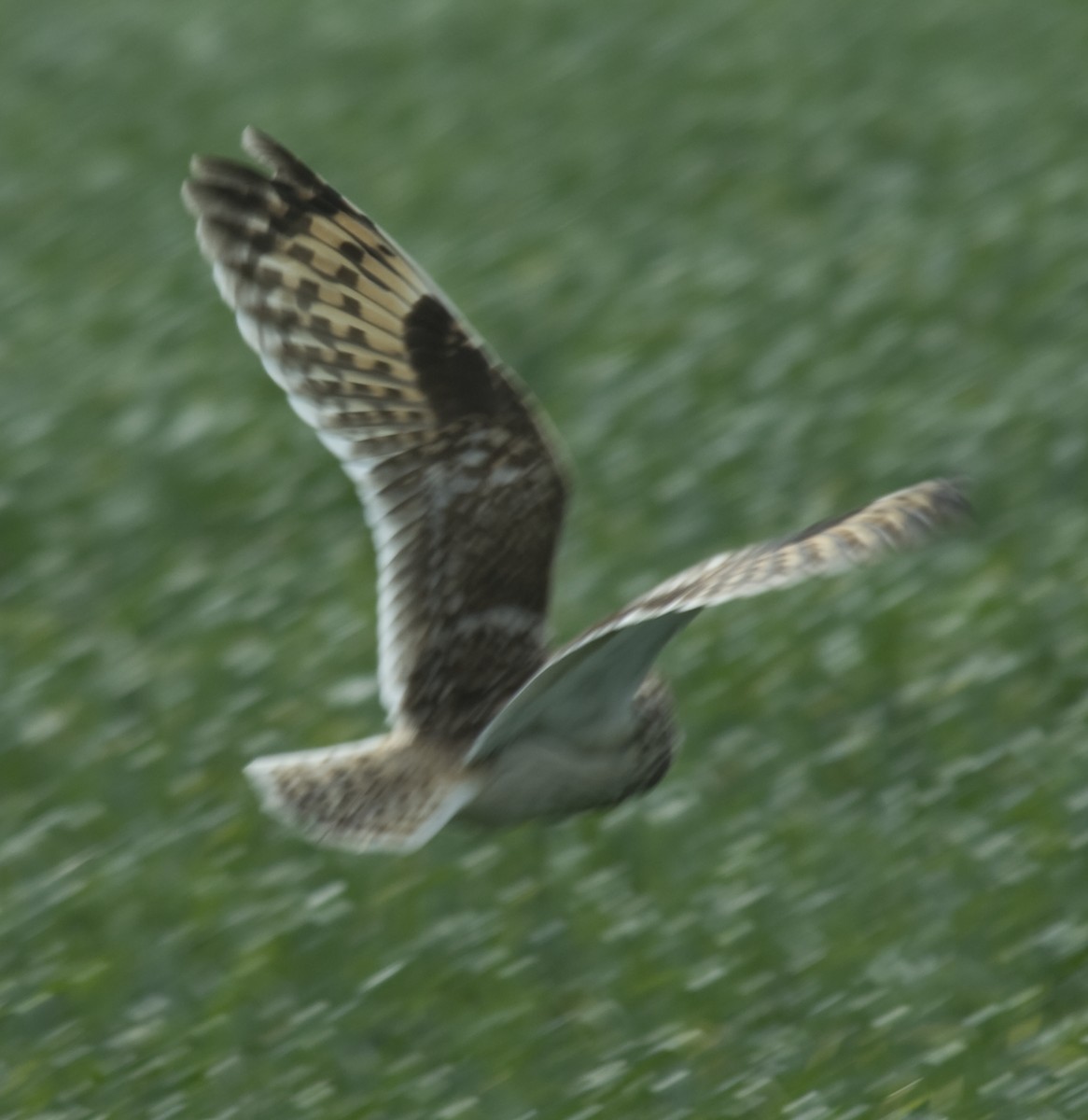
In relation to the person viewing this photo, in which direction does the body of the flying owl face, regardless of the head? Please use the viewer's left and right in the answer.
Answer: facing away from the viewer and to the right of the viewer
